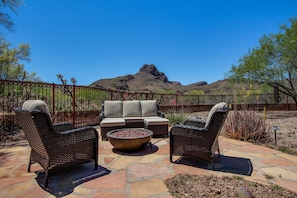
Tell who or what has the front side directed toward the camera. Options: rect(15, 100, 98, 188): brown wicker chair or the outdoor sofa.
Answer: the outdoor sofa

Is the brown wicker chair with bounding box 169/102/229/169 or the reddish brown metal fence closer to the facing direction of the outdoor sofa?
the brown wicker chair

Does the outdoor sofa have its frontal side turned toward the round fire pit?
yes

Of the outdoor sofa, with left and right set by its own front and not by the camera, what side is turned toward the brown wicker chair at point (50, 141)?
front

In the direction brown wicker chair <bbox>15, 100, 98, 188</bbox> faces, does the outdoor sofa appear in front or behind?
in front

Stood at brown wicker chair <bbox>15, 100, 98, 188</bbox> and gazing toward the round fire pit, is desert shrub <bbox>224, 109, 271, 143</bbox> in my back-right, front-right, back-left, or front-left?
front-right

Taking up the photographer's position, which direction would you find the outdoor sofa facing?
facing the viewer

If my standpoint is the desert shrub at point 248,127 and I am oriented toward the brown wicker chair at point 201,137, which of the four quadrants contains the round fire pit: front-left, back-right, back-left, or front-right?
front-right
